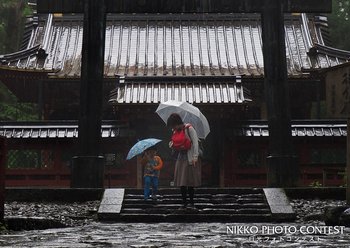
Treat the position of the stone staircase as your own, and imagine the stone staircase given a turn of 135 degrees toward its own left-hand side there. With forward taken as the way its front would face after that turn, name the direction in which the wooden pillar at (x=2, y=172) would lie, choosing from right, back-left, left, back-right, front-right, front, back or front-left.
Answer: back

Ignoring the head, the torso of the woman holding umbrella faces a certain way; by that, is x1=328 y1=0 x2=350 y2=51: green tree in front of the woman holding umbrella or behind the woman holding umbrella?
behind

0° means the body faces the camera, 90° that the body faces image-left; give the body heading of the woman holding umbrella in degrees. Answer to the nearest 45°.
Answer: approximately 45°

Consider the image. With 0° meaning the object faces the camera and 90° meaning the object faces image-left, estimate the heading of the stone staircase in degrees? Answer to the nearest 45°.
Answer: approximately 0°

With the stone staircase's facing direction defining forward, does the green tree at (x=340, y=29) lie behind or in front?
behind

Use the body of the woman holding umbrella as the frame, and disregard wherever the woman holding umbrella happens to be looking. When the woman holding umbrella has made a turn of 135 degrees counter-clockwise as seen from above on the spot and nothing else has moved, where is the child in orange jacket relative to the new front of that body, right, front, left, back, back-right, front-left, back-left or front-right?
back-left
